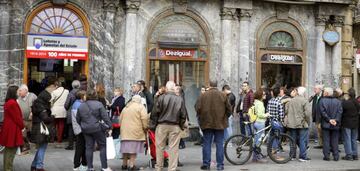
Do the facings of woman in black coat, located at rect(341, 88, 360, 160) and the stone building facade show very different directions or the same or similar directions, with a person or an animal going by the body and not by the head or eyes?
very different directions

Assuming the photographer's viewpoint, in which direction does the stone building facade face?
facing the viewer

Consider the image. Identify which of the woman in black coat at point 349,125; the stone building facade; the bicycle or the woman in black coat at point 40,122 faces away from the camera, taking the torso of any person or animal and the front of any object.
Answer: the woman in black coat at point 349,125

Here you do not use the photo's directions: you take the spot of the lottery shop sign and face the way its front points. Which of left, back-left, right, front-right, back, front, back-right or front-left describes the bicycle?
front-left

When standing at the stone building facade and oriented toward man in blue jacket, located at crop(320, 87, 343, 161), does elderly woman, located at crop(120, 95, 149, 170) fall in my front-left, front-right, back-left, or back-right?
front-right

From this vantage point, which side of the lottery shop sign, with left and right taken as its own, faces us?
front
